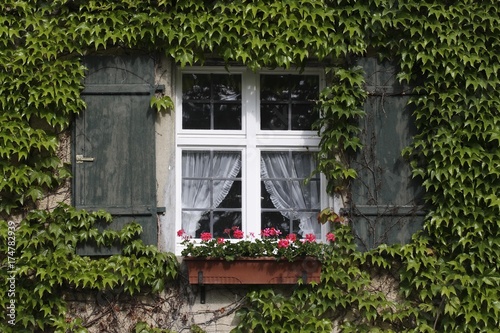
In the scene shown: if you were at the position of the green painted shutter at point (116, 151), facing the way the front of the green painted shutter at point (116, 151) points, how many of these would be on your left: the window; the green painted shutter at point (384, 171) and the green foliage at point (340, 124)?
3

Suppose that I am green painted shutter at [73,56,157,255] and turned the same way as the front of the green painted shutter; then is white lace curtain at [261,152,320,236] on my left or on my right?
on my left

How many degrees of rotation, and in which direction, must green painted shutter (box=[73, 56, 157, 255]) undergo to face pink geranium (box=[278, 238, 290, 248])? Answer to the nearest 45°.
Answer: approximately 90° to its left

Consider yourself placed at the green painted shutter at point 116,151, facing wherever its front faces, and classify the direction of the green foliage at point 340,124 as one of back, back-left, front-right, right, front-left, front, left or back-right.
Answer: left

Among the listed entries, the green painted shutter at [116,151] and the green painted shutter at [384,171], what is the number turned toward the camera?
2

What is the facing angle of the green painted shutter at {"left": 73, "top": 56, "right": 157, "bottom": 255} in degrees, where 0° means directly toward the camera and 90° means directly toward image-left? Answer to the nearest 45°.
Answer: approximately 0°

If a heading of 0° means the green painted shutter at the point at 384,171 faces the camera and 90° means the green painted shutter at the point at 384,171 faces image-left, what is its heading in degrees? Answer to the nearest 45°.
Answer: approximately 0°

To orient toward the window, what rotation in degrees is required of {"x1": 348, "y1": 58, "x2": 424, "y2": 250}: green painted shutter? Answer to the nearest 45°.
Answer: approximately 90° to its right

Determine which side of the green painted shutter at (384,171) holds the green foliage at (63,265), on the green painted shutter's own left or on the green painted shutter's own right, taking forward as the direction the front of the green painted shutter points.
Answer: on the green painted shutter's own right

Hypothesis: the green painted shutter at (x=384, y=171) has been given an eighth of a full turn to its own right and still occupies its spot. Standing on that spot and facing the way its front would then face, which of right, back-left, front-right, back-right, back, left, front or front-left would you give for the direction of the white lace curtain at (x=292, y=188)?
front-right
